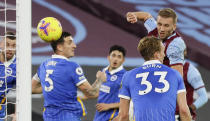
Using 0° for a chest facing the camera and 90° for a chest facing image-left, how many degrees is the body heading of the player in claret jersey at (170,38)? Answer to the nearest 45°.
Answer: approximately 45°

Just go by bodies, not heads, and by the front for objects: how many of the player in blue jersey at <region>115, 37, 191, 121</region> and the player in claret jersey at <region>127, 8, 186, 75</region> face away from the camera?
1

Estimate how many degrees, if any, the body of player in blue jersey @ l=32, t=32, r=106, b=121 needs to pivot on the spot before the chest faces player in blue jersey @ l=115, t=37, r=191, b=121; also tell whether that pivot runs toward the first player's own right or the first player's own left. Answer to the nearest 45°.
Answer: approximately 90° to the first player's own right

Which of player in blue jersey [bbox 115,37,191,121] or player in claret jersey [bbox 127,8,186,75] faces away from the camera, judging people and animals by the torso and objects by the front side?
the player in blue jersey

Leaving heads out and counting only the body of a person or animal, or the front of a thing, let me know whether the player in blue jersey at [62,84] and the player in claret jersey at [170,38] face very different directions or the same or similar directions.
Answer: very different directions

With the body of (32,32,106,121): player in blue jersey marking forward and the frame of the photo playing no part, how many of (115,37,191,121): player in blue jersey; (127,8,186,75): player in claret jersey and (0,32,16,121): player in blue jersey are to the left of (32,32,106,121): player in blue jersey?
1

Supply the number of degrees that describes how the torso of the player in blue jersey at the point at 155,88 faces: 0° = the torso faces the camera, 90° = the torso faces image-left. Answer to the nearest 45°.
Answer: approximately 180°

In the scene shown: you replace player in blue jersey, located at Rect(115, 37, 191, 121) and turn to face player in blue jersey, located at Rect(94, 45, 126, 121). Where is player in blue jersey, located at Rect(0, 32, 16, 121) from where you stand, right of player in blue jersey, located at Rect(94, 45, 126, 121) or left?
left

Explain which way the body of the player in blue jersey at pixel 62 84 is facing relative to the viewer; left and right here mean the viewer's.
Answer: facing away from the viewer and to the right of the viewer
